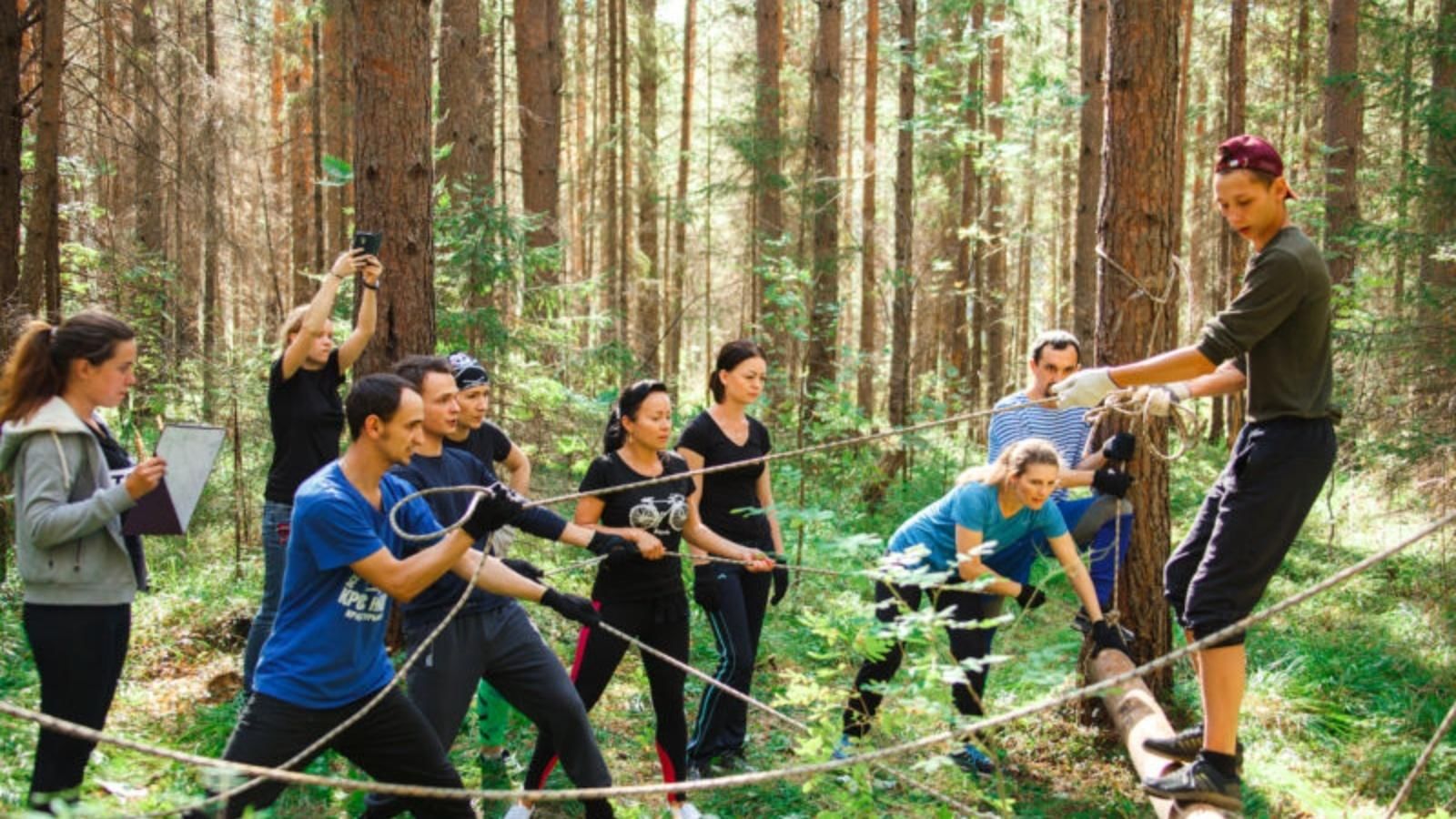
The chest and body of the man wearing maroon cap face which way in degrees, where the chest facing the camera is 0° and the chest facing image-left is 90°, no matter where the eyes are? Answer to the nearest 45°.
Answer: approximately 90°

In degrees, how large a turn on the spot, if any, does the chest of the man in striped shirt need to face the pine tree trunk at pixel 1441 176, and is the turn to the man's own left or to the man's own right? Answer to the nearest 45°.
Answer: approximately 90° to the man's own left

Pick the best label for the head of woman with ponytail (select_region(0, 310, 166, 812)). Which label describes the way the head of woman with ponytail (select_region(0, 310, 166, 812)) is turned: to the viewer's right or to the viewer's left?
to the viewer's right

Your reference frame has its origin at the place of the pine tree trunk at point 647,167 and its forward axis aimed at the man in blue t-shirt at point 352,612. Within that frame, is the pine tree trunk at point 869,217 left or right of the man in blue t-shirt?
left

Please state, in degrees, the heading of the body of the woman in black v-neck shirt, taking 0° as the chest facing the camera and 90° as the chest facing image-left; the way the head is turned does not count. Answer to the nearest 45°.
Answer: approximately 315°

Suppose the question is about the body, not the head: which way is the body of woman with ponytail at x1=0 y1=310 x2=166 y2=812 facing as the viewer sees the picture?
to the viewer's right
